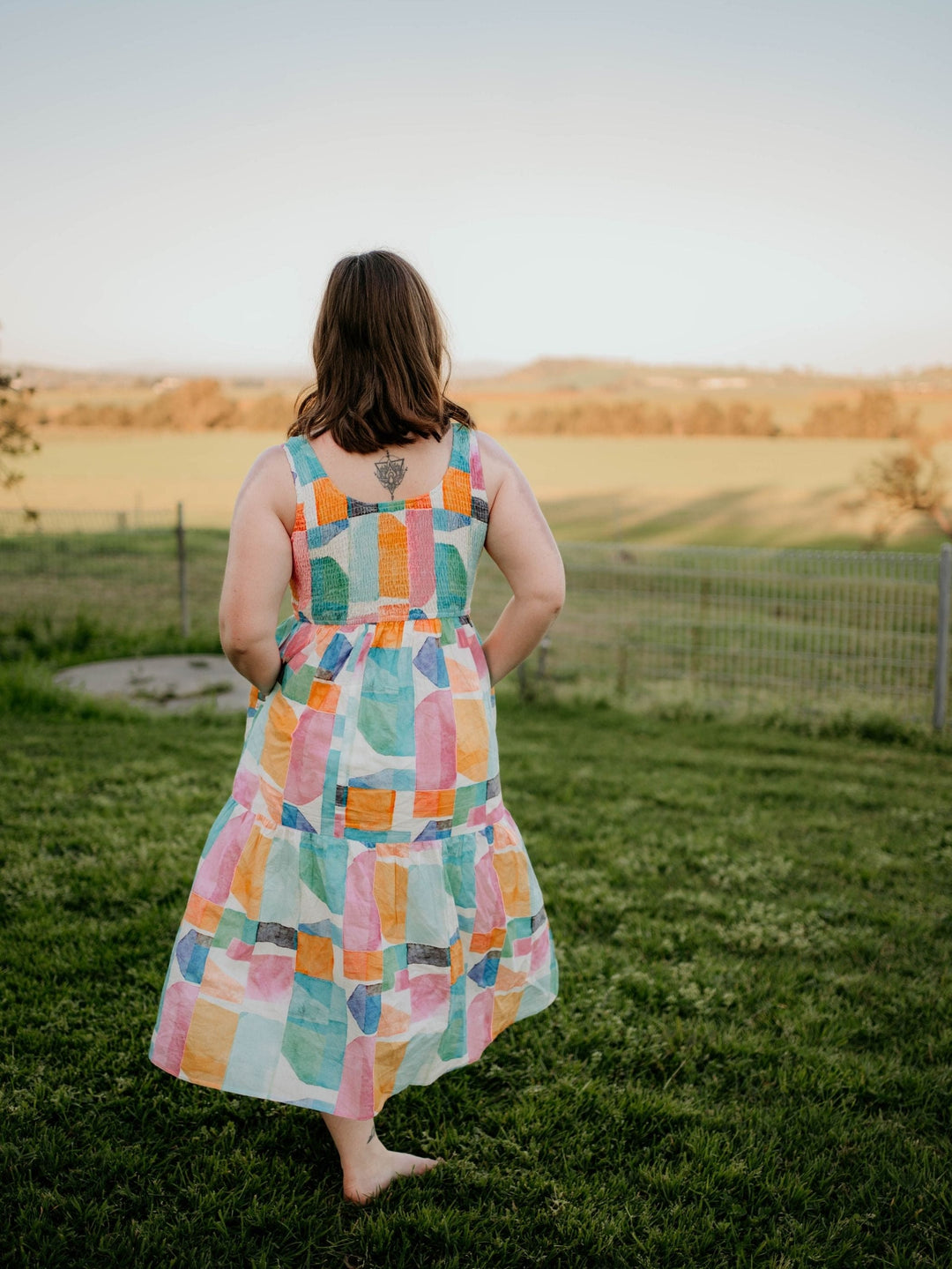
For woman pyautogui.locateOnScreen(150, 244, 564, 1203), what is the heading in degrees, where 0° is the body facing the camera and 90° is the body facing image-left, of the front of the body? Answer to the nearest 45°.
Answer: approximately 180°

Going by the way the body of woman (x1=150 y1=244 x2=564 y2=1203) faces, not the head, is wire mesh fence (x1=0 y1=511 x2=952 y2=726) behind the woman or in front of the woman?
in front

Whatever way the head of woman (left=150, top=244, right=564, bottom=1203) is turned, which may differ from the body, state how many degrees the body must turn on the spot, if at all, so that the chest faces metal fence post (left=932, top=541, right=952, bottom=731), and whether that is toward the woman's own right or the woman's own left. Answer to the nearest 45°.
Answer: approximately 45° to the woman's own right

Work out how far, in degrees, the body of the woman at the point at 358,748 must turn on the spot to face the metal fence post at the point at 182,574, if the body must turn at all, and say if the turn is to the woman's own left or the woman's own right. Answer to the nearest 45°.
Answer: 0° — they already face it

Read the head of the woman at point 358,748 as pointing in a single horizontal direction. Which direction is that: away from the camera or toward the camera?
away from the camera
